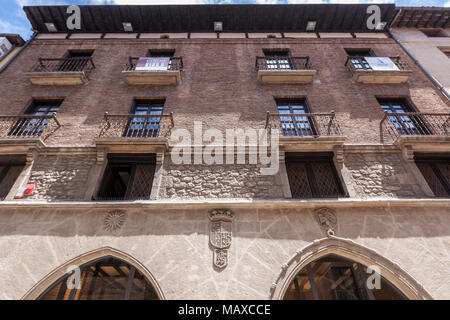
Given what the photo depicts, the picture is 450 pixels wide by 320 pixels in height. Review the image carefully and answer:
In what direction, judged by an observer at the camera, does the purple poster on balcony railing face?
facing the viewer
